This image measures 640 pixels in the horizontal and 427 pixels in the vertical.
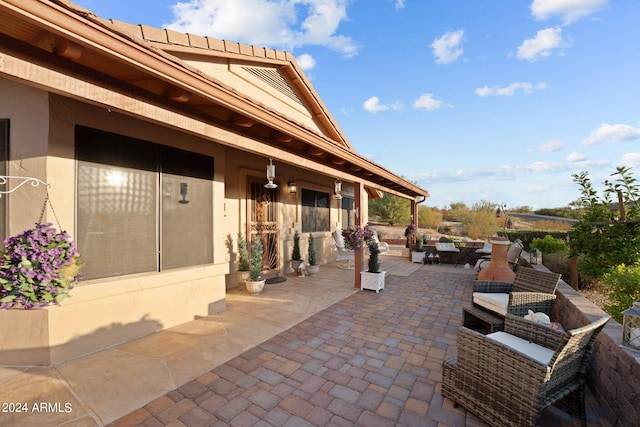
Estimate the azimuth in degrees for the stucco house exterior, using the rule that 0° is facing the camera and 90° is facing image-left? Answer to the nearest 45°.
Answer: approximately 315°

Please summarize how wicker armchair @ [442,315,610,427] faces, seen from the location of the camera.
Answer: facing away from the viewer and to the left of the viewer

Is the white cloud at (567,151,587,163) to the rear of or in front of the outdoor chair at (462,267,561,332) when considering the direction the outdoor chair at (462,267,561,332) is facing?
to the rear

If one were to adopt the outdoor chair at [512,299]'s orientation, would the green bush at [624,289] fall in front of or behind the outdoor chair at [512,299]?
behind

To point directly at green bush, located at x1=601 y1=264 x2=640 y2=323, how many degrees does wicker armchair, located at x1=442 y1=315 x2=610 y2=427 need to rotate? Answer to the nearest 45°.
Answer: approximately 90° to its right

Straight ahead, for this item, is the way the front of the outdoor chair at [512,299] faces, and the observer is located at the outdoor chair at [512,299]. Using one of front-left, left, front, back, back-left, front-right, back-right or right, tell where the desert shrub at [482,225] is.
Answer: back-right
